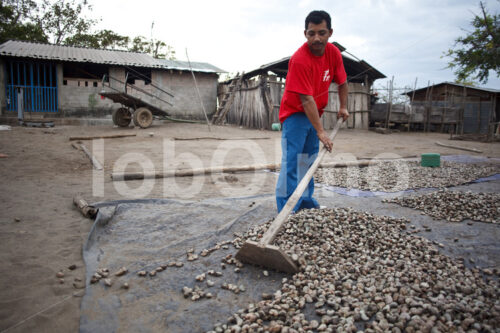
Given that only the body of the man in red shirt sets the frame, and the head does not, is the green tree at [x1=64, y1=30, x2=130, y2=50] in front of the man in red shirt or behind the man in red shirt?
behind

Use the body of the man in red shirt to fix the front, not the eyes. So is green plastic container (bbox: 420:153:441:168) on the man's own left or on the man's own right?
on the man's own left

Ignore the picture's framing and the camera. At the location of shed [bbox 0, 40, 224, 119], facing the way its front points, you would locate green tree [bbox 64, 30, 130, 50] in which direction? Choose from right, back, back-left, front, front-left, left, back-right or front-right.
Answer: back

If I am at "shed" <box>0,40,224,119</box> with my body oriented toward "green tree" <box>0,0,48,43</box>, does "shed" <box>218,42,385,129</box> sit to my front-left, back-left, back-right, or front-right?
back-right

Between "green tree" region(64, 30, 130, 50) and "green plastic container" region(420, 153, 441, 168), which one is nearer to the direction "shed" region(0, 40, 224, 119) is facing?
the green plastic container
